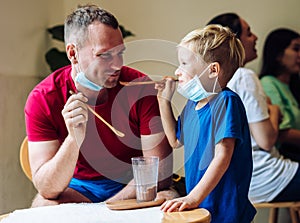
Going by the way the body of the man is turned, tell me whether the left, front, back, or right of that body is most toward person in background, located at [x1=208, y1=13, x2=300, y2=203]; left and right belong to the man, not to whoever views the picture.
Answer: left

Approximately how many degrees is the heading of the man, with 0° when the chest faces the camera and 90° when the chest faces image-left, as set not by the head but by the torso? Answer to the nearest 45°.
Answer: approximately 315°

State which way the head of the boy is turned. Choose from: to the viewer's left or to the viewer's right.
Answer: to the viewer's left

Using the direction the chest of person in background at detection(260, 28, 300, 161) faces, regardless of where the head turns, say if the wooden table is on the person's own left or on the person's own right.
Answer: on the person's own right

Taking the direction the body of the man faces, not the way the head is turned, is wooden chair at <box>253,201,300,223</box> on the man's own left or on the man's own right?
on the man's own left

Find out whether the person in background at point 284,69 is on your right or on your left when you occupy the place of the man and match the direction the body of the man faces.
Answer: on your left
